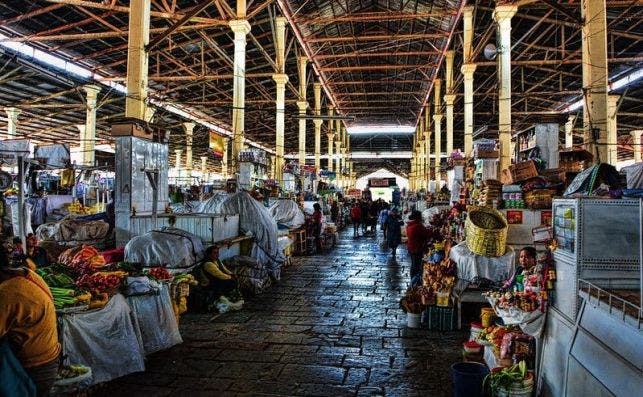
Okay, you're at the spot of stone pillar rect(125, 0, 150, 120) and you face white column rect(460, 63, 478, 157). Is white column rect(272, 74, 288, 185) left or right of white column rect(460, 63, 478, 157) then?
left

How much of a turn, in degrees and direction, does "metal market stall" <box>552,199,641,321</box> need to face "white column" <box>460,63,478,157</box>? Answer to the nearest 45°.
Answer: approximately 90° to its right

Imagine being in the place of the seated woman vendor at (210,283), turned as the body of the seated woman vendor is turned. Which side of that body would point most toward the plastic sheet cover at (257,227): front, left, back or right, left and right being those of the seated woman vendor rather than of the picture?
left

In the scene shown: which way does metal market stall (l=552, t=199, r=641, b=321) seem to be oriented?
to the viewer's left

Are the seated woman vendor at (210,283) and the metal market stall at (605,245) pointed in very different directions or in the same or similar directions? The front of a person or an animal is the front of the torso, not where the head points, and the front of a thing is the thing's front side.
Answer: very different directions

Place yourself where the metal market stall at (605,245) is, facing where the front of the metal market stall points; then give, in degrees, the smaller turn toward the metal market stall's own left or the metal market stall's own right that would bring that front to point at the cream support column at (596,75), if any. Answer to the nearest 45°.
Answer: approximately 90° to the metal market stall's own right

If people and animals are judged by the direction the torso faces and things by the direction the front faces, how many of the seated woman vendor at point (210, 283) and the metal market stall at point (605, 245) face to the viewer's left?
1

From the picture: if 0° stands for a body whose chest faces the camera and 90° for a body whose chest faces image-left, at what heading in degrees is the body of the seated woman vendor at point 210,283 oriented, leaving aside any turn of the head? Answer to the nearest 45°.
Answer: approximately 315°
